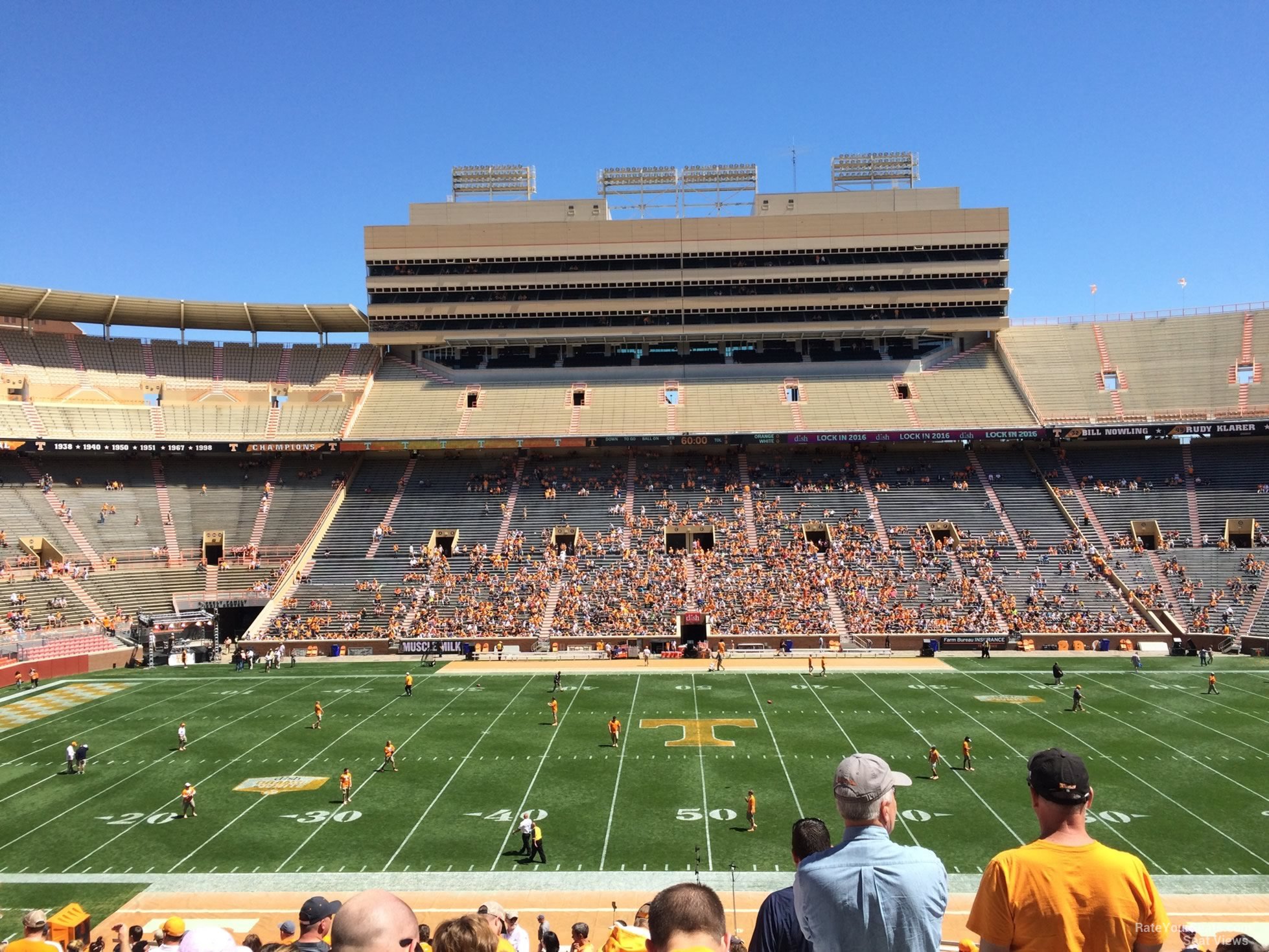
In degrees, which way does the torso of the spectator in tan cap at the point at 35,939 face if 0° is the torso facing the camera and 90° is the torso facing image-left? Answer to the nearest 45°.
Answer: approximately 180°

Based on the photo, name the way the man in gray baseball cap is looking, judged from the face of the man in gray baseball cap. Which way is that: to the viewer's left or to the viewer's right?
to the viewer's right

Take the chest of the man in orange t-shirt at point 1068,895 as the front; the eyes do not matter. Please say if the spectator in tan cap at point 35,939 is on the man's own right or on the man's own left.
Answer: on the man's own left

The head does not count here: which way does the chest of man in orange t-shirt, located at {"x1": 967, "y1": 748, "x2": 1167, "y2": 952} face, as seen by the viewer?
away from the camera

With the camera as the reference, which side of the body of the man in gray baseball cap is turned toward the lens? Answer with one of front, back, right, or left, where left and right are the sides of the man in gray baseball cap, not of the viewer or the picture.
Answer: back

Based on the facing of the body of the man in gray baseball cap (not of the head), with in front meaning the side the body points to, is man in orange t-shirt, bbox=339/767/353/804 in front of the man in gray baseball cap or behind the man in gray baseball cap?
in front

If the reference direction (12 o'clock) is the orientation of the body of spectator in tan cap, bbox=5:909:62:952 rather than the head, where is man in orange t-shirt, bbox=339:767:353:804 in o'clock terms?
The man in orange t-shirt is roughly at 1 o'clock from the spectator in tan cap.

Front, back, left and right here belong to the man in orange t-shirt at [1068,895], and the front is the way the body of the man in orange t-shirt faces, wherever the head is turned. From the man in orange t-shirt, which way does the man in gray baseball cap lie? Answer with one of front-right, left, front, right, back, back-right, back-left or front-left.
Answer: back-left

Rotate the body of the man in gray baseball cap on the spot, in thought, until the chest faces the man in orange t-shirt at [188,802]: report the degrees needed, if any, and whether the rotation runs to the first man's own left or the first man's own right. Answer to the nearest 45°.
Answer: approximately 45° to the first man's own left

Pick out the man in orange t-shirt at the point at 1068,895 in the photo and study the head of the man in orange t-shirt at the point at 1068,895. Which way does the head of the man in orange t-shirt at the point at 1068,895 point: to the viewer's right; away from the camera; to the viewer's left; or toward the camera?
away from the camera

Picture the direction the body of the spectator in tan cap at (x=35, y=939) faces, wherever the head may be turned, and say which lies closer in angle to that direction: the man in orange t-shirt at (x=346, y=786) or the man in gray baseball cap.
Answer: the man in orange t-shirt

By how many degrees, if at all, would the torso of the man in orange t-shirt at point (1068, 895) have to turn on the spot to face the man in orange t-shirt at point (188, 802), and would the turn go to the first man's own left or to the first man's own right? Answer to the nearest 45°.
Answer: approximately 45° to the first man's own left

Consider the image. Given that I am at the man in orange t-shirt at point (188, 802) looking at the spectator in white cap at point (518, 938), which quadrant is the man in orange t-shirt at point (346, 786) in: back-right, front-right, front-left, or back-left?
front-left

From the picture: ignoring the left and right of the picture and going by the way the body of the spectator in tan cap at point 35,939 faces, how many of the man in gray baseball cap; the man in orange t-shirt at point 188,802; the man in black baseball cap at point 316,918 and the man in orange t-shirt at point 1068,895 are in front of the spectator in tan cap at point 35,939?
1

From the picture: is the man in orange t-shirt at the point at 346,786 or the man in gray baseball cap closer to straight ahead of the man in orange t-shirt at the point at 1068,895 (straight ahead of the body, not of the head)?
the man in orange t-shirt
